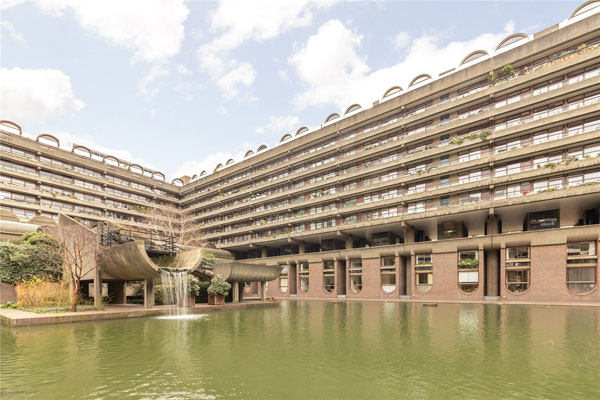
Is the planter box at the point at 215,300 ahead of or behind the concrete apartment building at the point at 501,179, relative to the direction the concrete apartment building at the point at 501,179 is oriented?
ahead

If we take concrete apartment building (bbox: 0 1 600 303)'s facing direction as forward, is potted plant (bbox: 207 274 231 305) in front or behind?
in front

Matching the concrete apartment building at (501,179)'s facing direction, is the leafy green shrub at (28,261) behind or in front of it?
in front

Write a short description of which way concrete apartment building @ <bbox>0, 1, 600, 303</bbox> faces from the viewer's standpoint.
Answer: facing the viewer and to the left of the viewer

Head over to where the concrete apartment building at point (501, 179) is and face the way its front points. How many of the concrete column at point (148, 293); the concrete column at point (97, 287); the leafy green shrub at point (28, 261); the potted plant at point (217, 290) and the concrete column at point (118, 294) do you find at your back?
0

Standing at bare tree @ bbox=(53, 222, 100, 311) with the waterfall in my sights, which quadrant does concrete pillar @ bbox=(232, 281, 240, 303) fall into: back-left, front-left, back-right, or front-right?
front-left
